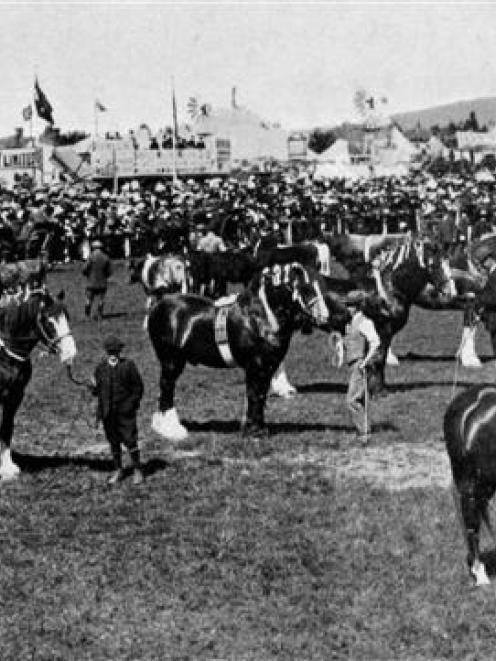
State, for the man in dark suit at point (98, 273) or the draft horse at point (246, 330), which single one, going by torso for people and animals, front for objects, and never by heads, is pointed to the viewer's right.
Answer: the draft horse

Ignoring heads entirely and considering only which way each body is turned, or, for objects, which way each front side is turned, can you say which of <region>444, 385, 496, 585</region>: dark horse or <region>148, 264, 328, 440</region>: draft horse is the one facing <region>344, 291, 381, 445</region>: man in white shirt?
the draft horse

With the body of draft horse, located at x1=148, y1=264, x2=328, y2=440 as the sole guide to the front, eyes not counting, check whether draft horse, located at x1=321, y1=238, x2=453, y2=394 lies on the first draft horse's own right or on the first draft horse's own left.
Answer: on the first draft horse's own left

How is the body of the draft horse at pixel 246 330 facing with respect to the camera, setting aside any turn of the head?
to the viewer's right

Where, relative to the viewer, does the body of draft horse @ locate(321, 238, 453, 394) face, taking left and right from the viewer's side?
facing to the right of the viewer

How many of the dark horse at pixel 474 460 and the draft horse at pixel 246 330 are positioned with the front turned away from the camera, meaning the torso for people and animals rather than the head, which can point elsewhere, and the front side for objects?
0

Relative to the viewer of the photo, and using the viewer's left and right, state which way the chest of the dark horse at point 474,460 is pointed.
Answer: facing to the right of the viewer

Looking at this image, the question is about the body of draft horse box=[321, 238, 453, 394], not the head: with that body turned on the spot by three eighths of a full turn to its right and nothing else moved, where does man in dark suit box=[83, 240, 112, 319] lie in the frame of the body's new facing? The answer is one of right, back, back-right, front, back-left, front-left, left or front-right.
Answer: right

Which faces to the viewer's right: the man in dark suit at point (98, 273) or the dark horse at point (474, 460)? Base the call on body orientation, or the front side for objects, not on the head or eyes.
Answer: the dark horse
